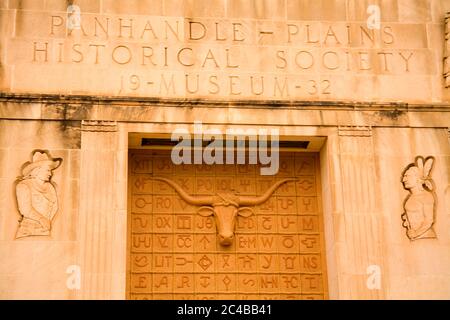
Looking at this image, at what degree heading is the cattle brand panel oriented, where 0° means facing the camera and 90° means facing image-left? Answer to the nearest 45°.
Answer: approximately 0°
